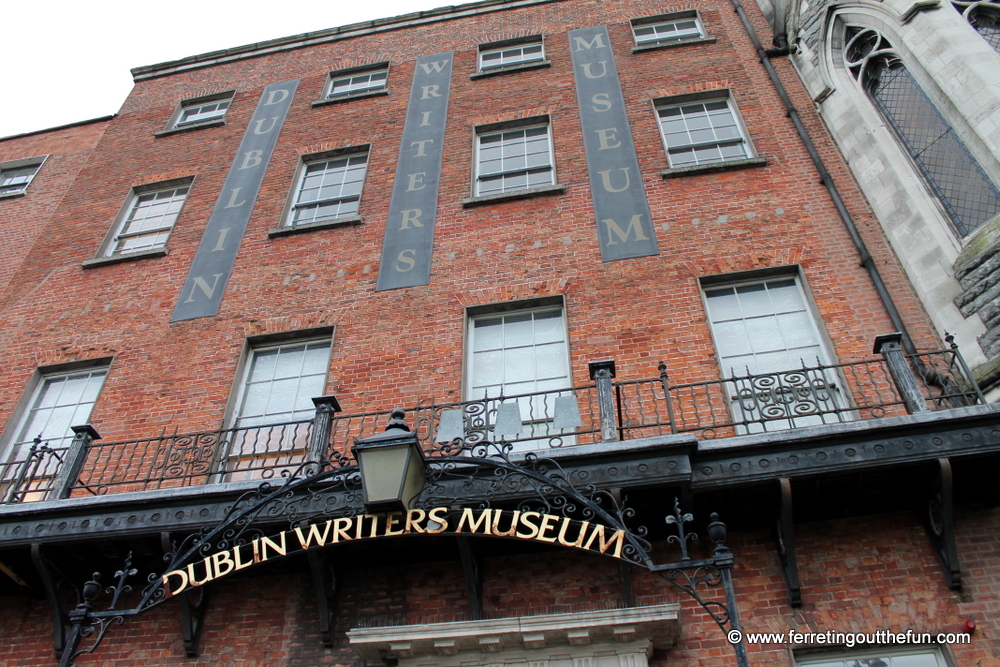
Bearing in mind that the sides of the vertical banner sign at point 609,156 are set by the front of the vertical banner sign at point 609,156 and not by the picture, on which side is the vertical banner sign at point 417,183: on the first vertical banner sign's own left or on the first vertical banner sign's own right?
on the first vertical banner sign's own right

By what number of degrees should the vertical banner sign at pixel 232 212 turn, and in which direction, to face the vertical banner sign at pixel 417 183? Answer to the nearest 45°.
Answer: approximately 45° to its left

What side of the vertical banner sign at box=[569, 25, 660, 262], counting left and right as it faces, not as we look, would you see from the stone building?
left

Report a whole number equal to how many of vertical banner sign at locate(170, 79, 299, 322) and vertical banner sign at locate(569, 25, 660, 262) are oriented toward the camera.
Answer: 2

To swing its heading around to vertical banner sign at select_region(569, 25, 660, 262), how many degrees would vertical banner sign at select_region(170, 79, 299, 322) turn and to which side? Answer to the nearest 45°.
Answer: approximately 45° to its left

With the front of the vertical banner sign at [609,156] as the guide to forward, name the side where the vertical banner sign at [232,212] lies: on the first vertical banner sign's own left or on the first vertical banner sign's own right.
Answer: on the first vertical banner sign's own right

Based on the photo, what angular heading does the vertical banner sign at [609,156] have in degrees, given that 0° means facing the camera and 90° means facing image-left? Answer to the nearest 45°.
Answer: approximately 0°
